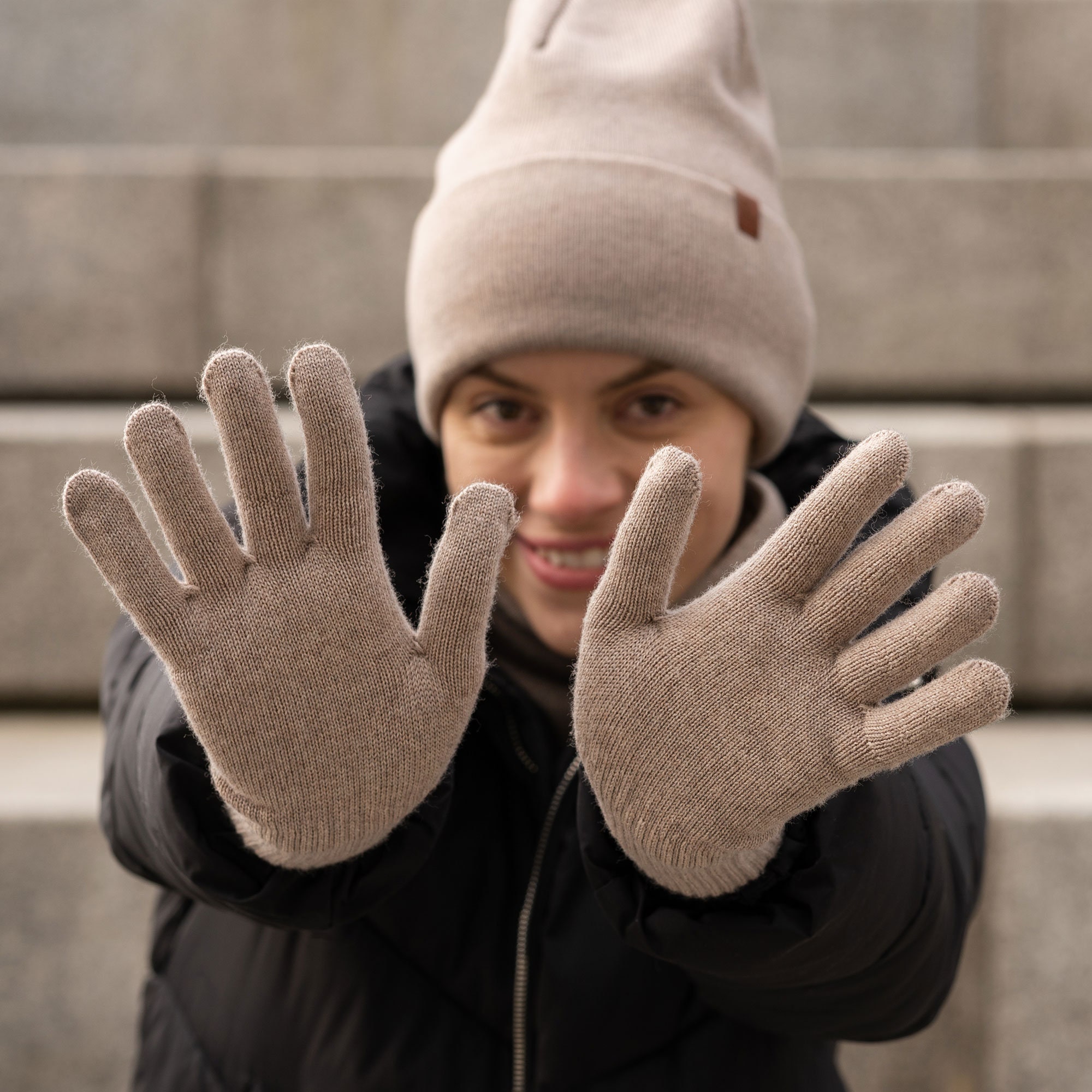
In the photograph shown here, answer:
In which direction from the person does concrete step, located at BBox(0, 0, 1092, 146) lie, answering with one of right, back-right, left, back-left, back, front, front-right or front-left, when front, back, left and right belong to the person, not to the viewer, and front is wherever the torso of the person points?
back

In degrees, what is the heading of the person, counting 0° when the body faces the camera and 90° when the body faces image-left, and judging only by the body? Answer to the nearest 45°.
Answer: approximately 0°

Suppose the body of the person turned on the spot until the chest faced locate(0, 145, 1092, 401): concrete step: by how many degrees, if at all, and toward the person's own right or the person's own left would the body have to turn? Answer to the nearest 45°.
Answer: approximately 180°

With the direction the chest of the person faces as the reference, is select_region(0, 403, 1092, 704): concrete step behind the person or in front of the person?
behind
